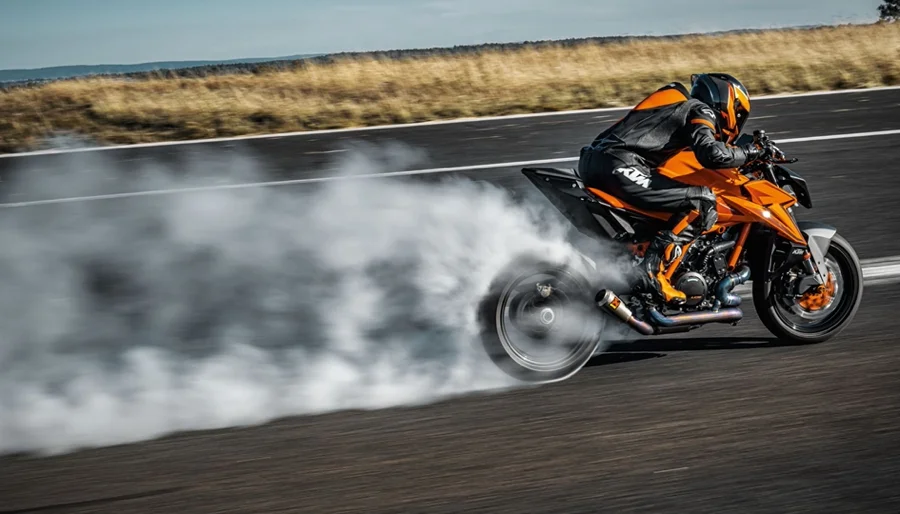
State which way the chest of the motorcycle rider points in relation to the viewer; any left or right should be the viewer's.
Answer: facing to the right of the viewer

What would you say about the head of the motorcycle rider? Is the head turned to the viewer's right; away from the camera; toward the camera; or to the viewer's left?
to the viewer's right

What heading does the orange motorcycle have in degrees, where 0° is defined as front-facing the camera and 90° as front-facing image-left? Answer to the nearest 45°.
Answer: approximately 270°
